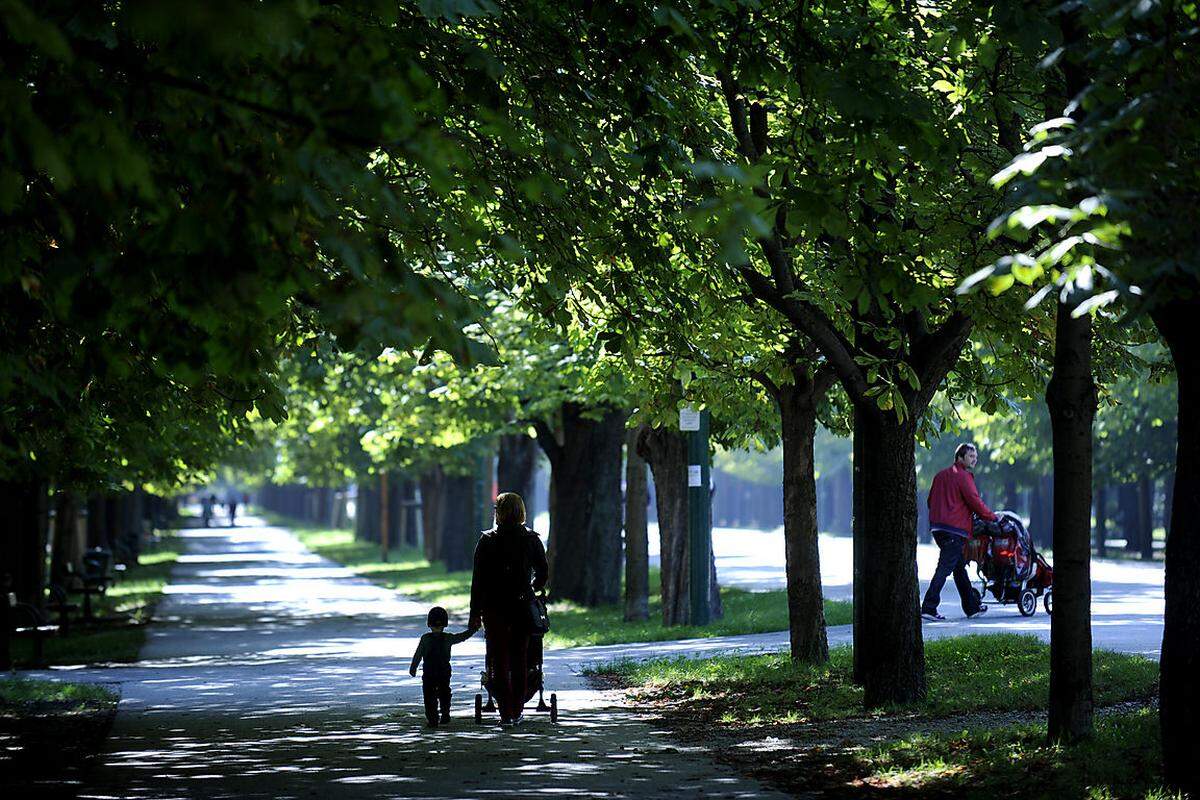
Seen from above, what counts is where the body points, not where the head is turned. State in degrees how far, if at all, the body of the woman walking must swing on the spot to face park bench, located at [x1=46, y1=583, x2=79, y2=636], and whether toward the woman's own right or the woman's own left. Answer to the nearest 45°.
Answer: approximately 45° to the woman's own left

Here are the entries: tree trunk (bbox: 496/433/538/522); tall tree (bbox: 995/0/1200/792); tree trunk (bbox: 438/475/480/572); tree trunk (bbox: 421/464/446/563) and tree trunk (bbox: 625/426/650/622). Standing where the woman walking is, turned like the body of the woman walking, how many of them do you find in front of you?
4

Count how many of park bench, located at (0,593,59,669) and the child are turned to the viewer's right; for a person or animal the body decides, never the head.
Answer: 1

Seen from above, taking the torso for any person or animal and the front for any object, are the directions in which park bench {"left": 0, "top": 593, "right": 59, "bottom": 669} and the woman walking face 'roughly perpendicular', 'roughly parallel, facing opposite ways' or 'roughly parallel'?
roughly perpendicular

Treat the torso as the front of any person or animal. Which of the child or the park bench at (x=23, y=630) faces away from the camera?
the child

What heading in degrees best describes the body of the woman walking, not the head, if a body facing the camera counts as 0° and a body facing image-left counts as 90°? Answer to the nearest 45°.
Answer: approximately 180°

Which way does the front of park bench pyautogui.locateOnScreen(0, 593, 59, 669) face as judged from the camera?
facing to the right of the viewer

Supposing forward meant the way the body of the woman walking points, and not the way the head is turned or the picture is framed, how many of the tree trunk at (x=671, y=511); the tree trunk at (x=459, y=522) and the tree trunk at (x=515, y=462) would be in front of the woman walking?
3

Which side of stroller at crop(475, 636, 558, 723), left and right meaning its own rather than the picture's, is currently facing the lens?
back

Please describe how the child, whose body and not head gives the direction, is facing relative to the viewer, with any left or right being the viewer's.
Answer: facing away from the viewer
